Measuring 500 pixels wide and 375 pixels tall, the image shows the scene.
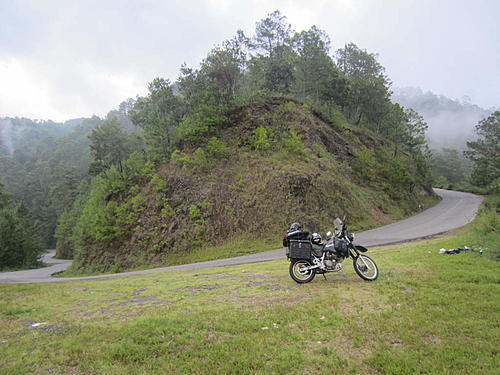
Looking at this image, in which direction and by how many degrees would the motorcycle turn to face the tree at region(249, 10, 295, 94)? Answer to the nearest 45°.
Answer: approximately 90° to its left

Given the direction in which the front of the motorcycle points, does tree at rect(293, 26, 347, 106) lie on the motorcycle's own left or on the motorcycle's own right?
on the motorcycle's own left

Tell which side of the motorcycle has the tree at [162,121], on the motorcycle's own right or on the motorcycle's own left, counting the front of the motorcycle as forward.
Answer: on the motorcycle's own left

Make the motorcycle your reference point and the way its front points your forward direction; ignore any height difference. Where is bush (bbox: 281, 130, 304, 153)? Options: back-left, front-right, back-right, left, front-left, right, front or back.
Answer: left

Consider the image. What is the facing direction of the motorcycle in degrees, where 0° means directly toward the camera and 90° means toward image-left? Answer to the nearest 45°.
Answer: approximately 270°

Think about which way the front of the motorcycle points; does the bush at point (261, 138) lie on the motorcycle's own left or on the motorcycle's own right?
on the motorcycle's own left

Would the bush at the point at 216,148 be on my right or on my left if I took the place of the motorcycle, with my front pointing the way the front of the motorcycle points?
on my left

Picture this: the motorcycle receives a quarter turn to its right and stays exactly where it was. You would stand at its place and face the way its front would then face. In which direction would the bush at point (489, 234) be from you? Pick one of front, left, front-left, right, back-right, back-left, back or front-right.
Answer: back-left

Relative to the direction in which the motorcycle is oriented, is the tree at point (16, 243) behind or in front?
behind
